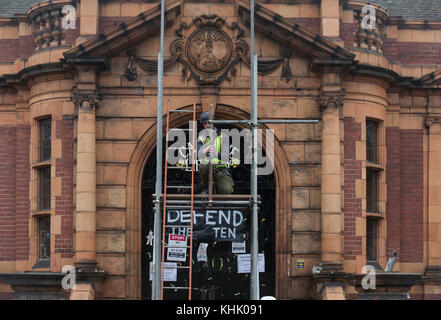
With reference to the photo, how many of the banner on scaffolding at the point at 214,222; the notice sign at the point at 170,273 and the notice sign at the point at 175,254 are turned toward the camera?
3

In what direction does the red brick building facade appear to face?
toward the camera

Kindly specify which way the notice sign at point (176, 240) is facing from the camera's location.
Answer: facing the viewer

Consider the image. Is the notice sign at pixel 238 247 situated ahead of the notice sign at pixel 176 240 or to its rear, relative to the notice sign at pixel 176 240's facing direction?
to the rear

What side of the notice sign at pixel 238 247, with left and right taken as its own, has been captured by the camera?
front

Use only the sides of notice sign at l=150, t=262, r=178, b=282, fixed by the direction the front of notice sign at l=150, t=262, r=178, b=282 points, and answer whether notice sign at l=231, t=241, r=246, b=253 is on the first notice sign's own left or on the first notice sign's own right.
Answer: on the first notice sign's own left

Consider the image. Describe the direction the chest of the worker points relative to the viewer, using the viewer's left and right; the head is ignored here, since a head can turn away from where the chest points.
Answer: facing the viewer and to the left of the viewer
